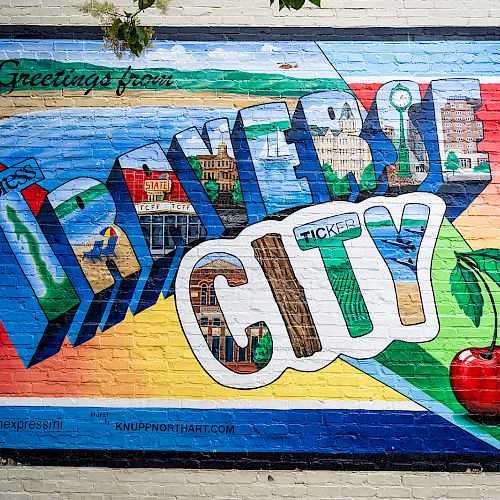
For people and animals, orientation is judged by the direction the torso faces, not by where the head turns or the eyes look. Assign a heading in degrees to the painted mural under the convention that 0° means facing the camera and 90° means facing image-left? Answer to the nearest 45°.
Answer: approximately 0°
